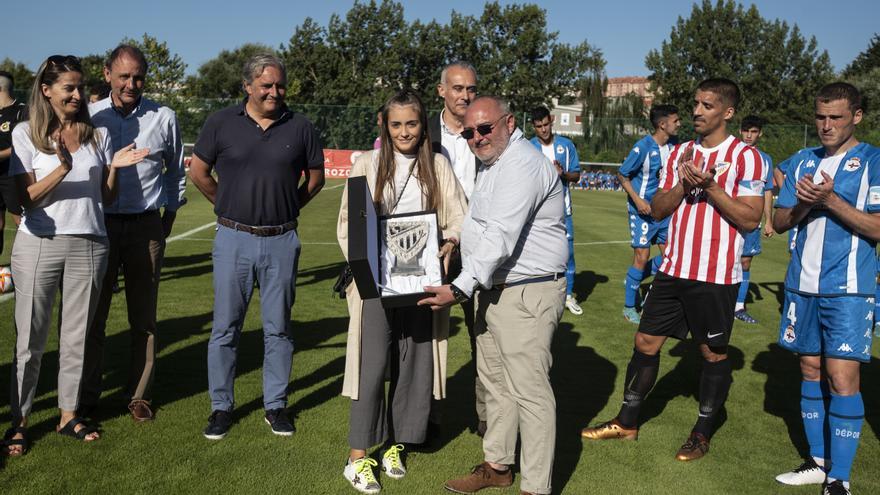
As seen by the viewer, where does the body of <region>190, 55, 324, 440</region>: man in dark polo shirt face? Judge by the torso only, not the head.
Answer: toward the camera

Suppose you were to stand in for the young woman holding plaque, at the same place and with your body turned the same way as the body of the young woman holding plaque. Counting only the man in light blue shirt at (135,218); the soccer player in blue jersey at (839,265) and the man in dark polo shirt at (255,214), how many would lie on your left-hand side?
1

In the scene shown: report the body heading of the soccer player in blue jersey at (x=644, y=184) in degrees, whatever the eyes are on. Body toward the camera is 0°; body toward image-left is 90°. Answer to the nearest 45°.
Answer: approximately 315°

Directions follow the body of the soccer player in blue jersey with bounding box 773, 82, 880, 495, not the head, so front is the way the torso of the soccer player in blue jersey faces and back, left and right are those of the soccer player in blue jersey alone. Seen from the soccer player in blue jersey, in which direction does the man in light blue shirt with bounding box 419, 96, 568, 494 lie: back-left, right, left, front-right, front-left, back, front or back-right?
front

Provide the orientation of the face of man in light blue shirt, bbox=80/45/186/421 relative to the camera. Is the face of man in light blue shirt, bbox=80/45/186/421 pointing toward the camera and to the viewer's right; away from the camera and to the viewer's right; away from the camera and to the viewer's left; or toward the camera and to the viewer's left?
toward the camera and to the viewer's right

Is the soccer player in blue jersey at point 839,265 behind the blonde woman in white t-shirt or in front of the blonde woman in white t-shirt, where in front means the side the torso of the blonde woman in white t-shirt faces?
in front

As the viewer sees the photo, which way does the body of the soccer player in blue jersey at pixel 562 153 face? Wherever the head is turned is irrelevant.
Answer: toward the camera

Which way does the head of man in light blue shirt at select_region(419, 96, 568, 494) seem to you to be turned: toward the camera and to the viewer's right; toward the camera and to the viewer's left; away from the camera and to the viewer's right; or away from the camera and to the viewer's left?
toward the camera and to the viewer's left

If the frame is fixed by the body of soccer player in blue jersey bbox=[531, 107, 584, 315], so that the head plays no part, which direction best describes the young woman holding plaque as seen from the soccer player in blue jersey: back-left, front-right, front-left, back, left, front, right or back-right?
front

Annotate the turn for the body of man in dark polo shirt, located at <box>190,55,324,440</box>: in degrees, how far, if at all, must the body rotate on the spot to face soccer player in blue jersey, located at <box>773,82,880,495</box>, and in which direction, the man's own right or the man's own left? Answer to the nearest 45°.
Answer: approximately 45° to the man's own left

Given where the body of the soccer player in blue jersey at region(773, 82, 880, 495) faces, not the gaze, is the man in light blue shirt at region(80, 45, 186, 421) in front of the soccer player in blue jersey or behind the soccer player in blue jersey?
in front

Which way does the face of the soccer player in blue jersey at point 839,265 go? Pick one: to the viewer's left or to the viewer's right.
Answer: to the viewer's left

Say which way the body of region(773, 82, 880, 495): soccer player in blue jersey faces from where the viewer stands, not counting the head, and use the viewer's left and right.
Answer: facing the viewer and to the left of the viewer

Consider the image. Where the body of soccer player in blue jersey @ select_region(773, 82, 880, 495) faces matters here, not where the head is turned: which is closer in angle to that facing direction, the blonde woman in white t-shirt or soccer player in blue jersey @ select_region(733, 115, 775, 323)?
the blonde woman in white t-shirt

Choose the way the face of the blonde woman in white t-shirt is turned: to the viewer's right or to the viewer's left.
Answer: to the viewer's right

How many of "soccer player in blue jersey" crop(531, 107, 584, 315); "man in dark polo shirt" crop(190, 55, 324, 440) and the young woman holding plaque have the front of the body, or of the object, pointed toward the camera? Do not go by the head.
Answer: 3

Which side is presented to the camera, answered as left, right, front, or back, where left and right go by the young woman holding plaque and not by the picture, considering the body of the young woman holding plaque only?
front

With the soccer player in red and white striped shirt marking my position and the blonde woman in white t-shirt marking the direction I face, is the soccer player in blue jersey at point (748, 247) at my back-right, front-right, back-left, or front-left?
back-right
